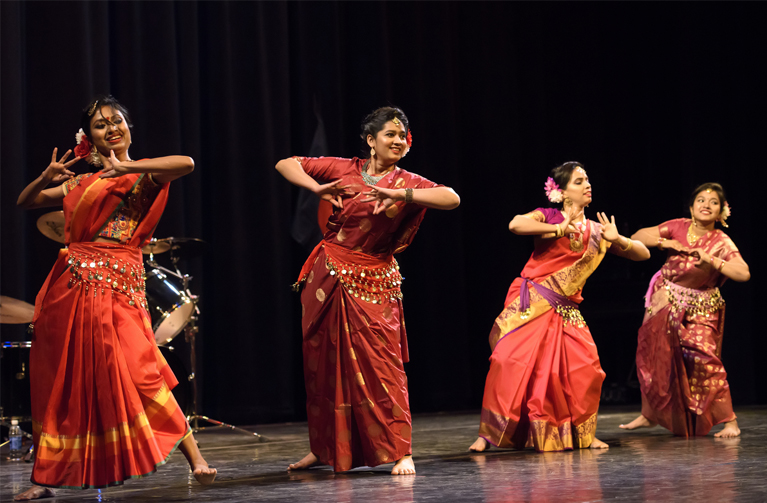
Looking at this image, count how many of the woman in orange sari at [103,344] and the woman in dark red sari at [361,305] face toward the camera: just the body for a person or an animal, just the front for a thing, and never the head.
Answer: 2

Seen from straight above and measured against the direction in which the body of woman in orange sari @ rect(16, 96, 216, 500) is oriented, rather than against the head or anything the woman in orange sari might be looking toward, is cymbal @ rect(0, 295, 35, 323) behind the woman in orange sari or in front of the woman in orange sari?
behind

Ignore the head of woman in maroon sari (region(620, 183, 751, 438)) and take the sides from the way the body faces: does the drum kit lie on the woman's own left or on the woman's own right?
on the woman's own right

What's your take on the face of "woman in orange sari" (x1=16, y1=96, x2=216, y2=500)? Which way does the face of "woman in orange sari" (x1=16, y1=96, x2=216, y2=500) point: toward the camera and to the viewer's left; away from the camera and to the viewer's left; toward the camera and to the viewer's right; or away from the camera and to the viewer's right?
toward the camera and to the viewer's right

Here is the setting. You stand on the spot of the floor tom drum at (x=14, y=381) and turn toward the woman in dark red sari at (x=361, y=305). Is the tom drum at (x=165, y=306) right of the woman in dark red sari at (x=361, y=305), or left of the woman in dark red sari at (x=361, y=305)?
left

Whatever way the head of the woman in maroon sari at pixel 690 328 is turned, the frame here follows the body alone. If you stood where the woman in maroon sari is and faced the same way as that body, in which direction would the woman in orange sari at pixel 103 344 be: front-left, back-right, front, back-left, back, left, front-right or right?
front-right

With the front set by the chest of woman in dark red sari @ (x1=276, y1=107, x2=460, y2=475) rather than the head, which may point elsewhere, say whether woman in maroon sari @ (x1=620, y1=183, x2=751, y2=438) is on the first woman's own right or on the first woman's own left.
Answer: on the first woman's own left

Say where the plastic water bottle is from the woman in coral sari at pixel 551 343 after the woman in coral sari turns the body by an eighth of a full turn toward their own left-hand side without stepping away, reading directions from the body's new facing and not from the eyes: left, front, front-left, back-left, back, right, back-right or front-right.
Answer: back
